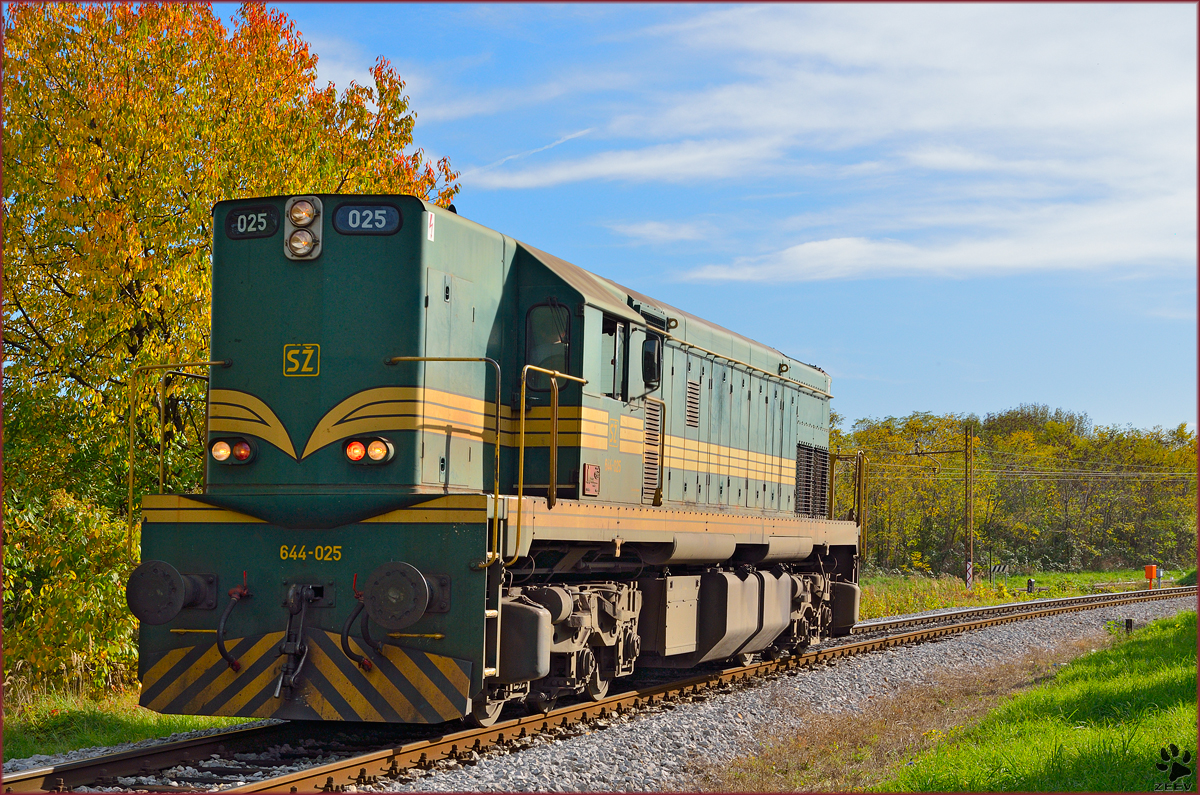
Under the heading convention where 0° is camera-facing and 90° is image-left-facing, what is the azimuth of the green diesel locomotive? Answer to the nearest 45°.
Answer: approximately 45°

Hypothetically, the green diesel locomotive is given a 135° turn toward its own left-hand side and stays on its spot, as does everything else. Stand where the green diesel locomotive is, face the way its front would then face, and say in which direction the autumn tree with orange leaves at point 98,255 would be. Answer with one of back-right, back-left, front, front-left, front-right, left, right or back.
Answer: back-left

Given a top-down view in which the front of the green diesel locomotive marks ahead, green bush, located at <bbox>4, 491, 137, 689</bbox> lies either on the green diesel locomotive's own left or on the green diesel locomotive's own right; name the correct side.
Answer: on the green diesel locomotive's own right
